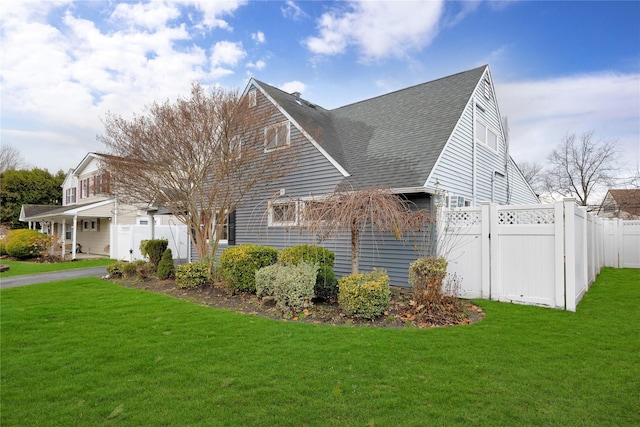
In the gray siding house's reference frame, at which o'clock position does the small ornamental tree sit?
The small ornamental tree is roughly at 11 o'clock from the gray siding house.

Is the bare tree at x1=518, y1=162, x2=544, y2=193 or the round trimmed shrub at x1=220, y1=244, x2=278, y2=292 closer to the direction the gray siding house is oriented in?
the round trimmed shrub

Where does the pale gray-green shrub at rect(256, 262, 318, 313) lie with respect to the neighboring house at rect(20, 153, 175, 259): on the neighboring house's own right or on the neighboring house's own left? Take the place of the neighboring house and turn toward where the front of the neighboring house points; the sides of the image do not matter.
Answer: on the neighboring house's own left

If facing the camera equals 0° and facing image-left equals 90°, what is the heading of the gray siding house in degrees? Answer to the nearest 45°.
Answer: approximately 45°

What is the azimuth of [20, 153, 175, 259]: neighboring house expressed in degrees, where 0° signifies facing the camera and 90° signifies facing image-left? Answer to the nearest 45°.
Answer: approximately 45°

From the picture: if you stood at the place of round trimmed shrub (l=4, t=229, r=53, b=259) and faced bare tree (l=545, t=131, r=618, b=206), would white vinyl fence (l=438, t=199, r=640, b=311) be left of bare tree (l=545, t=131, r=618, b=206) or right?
right

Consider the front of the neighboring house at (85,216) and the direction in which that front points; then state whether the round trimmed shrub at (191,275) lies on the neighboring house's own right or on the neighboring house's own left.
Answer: on the neighboring house's own left
